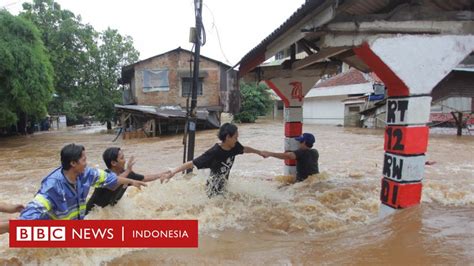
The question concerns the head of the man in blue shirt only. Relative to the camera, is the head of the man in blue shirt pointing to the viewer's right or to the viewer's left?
to the viewer's right

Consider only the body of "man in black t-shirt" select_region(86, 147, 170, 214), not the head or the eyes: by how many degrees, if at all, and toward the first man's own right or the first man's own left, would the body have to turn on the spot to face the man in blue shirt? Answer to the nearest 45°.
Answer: approximately 90° to the first man's own right

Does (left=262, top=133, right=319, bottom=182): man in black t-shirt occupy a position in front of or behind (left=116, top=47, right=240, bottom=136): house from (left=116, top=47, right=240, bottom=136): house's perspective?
in front

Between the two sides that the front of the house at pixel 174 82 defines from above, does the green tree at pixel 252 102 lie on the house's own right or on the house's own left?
on the house's own left

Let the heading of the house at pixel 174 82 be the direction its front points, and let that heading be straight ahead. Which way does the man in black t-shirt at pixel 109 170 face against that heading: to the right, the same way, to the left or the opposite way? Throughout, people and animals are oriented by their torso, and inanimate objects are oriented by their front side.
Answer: to the left

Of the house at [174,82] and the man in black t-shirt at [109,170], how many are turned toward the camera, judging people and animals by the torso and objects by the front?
1

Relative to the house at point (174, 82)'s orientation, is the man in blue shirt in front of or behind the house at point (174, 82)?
in front

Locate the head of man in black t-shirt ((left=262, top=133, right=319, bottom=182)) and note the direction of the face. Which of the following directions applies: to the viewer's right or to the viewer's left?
to the viewer's left

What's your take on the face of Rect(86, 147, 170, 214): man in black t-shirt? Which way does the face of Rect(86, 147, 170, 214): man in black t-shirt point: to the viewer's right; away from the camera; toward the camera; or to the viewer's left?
to the viewer's right

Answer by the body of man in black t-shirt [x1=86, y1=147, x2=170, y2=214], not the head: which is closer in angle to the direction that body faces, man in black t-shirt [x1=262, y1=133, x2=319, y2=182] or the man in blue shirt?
the man in black t-shirt

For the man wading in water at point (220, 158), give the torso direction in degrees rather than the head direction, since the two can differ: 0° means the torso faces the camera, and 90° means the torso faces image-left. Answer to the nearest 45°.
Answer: approximately 315°

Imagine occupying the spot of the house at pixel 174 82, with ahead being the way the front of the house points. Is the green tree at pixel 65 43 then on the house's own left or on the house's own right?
on the house's own right

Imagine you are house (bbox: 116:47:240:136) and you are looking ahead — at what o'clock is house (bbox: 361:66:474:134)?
house (bbox: 361:66:474:134) is roughly at 10 o'clock from house (bbox: 116:47:240:136).

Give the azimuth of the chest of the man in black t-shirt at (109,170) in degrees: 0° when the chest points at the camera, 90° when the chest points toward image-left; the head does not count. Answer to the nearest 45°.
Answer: approximately 270°
